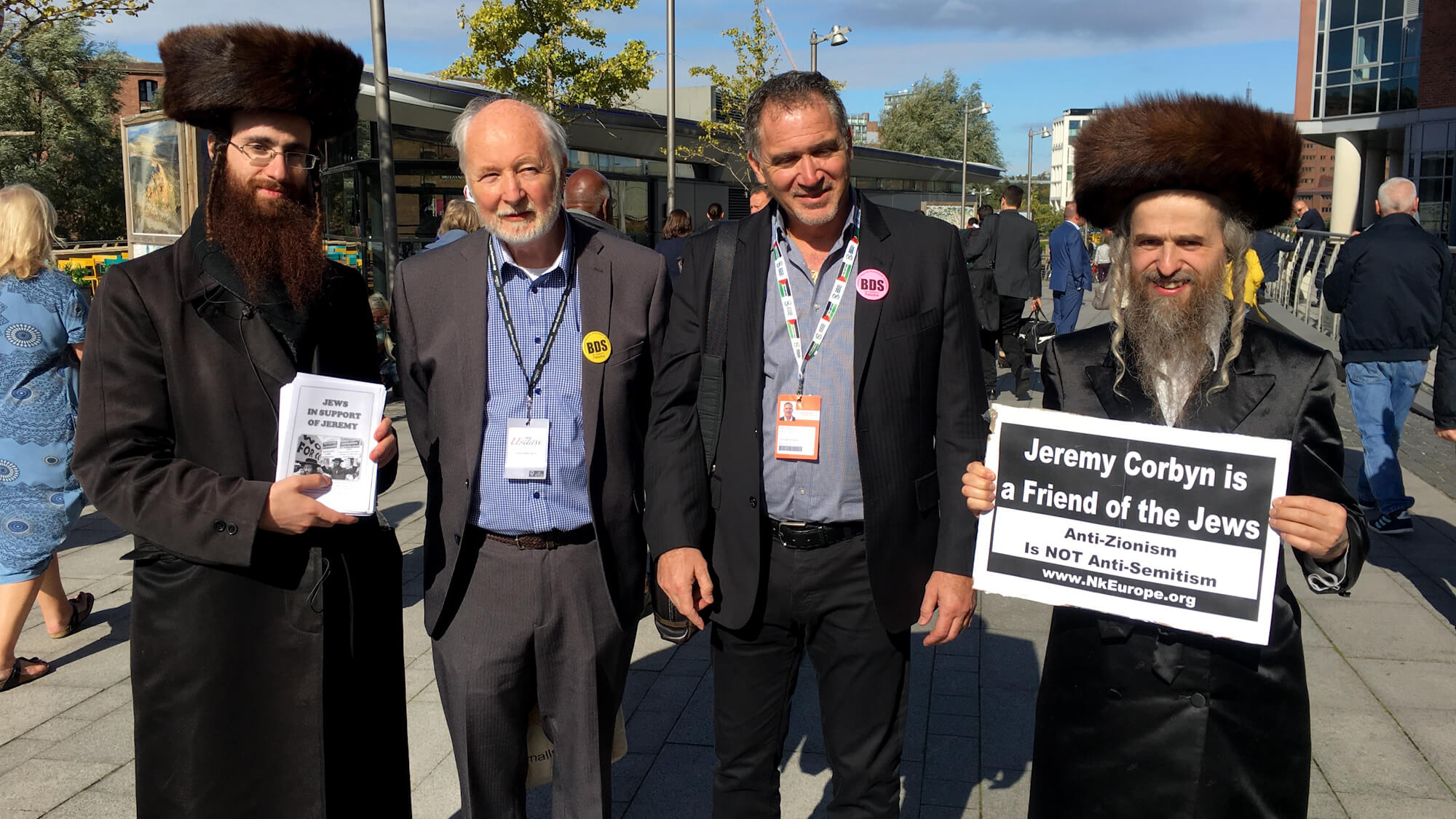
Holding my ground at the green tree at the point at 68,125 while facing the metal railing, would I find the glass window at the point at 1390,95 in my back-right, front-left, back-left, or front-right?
front-left

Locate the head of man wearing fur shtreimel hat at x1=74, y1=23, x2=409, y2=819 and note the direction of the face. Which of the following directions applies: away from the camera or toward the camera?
toward the camera

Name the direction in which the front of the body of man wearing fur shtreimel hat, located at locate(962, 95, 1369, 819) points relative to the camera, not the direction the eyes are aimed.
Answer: toward the camera

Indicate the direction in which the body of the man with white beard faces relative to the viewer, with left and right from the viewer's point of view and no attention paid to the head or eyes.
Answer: facing the viewer

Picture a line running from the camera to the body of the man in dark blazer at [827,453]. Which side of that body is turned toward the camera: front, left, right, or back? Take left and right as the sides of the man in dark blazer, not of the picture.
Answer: front

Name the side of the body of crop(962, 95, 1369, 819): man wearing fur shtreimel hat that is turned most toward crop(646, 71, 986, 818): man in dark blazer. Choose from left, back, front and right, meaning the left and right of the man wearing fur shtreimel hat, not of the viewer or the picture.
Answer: right

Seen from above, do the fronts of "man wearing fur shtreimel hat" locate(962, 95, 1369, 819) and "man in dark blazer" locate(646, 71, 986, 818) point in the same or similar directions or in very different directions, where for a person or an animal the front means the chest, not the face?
same or similar directions

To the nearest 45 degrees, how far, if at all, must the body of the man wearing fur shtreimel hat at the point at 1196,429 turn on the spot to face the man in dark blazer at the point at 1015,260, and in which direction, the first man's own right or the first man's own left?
approximately 180°

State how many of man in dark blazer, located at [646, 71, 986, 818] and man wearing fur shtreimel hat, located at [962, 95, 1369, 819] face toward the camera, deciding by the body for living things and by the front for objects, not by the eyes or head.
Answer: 2

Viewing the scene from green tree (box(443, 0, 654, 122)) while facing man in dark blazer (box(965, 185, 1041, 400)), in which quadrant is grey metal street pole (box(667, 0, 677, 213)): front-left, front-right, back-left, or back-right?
front-left

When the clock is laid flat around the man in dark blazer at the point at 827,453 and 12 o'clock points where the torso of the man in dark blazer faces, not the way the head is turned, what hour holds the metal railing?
The metal railing is roughly at 7 o'clock from the man in dark blazer.

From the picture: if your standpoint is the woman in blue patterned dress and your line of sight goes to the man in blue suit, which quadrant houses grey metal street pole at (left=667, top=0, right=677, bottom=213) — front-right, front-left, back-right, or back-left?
front-left

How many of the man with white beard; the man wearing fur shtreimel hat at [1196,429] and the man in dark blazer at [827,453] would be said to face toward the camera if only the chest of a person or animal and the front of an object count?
3

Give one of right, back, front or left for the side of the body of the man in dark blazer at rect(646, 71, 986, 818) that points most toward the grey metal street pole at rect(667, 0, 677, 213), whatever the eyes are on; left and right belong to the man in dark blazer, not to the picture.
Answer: back

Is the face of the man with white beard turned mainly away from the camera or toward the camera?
toward the camera
